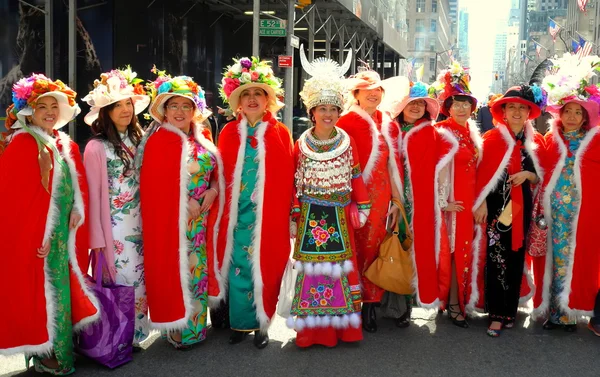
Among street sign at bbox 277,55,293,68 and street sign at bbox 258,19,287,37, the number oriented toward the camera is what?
2

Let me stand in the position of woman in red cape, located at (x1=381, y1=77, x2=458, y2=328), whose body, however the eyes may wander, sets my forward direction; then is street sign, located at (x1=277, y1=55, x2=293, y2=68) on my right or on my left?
on my right

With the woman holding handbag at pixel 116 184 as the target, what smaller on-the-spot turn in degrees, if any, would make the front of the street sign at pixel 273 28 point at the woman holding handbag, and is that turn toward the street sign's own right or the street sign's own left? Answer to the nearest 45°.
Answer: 0° — it already faces them

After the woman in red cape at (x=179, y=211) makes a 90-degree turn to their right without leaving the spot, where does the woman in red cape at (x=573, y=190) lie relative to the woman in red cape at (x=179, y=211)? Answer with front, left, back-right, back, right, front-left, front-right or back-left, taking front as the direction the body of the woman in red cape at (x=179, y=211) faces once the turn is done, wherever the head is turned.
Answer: back-left

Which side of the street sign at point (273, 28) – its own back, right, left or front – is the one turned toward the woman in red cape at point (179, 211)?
front

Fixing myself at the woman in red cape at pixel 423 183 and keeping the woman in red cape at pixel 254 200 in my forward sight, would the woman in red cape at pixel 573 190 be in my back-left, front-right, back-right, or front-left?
back-left

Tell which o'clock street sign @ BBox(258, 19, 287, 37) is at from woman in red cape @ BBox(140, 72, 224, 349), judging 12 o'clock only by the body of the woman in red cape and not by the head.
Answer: The street sign is roughly at 8 o'clock from the woman in red cape.

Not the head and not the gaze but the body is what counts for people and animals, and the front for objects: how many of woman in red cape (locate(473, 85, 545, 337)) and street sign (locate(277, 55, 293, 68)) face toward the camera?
2

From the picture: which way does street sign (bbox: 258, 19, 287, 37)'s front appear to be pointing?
toward the camera

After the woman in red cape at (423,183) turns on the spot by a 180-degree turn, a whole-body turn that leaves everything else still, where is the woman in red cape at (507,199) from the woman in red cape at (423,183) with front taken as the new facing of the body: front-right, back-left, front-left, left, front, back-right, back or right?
front-right

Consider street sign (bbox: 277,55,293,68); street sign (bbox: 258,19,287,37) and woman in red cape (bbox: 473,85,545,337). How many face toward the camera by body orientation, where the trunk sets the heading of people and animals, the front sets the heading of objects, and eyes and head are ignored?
3

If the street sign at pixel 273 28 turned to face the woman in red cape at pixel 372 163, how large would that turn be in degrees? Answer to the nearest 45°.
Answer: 0° — it already faces them

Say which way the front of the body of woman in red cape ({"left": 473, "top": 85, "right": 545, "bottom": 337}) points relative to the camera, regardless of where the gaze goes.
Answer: toward the camera
